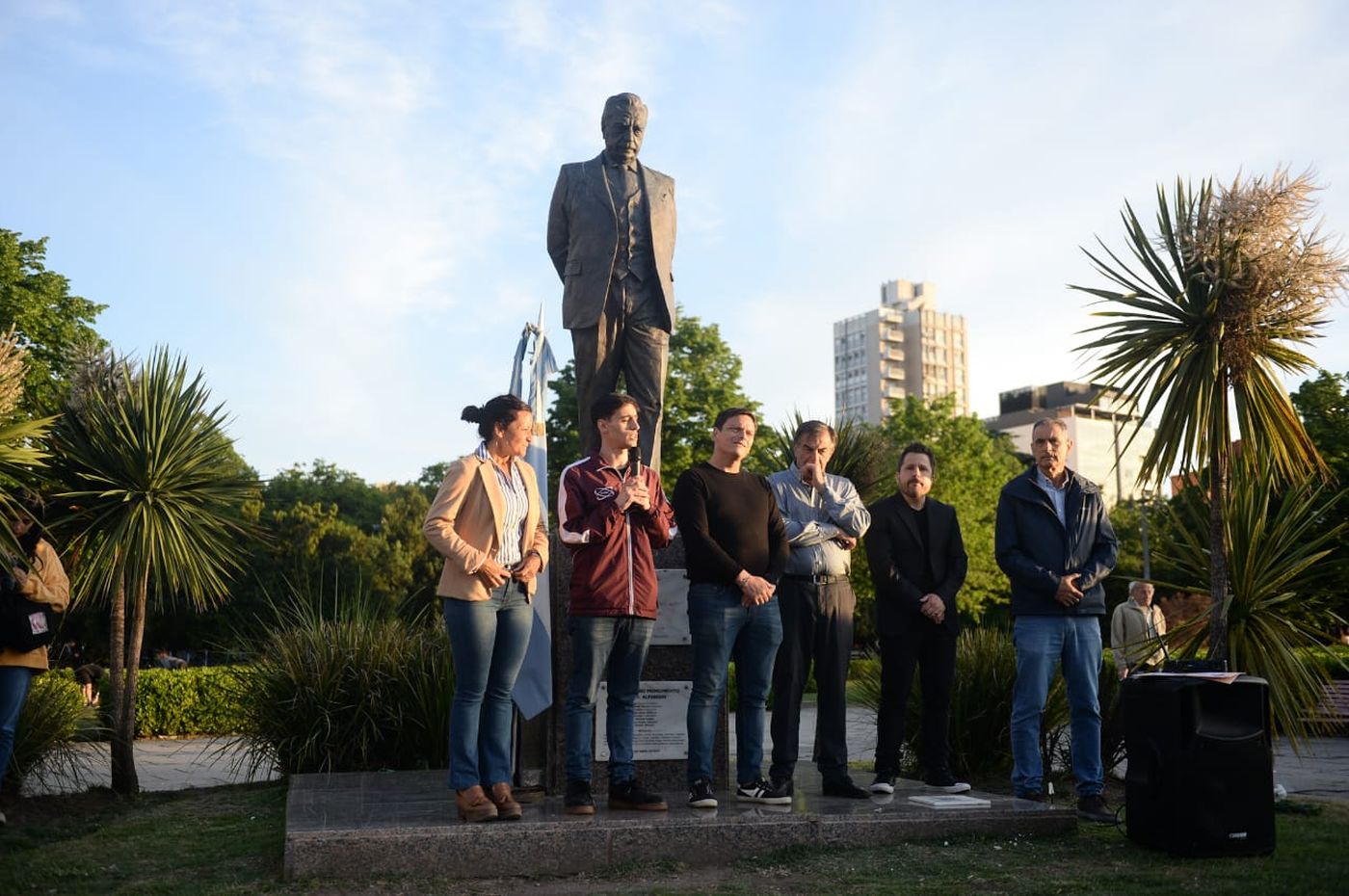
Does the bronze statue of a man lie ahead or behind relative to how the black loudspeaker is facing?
behind

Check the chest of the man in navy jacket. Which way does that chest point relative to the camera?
toward the camera

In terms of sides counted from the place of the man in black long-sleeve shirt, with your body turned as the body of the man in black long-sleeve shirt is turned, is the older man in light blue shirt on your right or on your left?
on your left

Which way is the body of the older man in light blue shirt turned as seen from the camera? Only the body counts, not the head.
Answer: toward the camera

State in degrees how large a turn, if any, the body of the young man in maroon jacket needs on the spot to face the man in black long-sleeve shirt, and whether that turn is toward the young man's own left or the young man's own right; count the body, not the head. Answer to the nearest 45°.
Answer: approximately 45° to the young man's own left

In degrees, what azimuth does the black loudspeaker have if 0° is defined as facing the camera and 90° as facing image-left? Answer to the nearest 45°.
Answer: approximately 315°

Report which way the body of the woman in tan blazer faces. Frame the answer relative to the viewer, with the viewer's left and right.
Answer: facing the viewer and to the right of the viewer

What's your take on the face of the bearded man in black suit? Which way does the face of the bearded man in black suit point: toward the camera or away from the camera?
toward the camera

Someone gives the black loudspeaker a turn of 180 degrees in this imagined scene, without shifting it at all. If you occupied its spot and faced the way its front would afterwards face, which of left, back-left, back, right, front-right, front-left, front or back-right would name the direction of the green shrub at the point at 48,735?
front-left

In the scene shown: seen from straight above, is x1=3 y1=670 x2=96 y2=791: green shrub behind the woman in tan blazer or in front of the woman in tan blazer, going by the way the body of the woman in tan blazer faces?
behind

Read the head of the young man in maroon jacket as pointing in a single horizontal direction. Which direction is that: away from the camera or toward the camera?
toward the camera

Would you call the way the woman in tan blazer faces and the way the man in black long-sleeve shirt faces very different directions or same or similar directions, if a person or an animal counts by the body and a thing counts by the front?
same or similar directions

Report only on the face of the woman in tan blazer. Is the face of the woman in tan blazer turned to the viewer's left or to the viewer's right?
to the viewer's right

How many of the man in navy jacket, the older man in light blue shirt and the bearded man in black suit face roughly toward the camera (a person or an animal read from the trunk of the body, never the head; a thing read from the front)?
3
